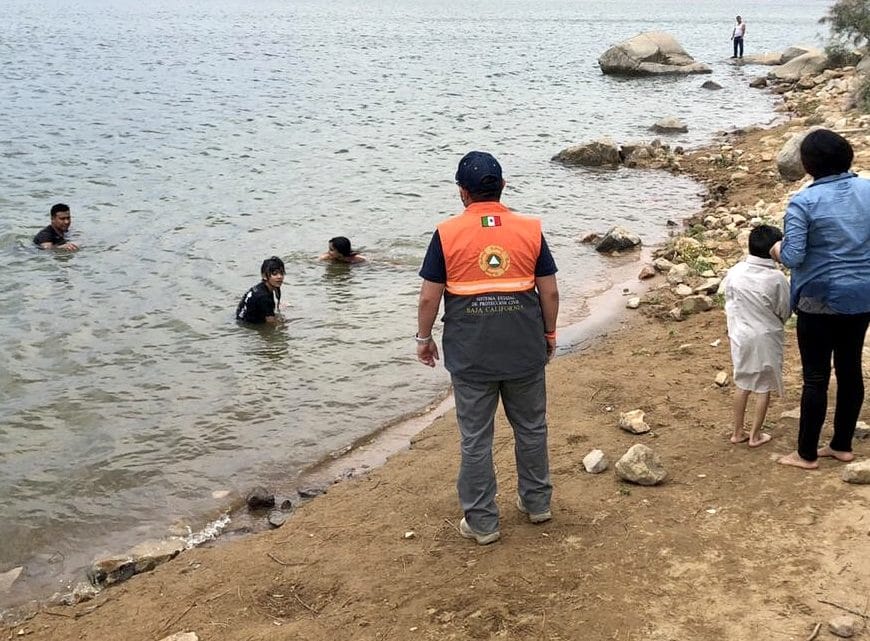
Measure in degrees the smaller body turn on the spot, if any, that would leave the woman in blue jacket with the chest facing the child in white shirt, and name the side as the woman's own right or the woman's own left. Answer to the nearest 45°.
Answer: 0° — they already face them

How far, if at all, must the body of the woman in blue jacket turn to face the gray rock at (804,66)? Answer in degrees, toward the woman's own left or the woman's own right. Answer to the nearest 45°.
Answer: approximately 45° to the woman's own right

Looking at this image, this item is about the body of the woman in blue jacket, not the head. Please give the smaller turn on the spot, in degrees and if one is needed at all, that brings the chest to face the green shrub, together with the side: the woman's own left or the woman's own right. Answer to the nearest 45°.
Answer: approximately 45° to the woman's own right

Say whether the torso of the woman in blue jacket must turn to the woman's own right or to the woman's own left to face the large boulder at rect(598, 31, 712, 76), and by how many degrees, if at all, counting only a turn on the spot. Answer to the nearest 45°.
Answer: approximately 45° to the woman's own right

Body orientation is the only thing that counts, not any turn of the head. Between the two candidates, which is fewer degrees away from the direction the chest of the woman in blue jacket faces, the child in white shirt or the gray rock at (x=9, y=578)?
the child in white shirt

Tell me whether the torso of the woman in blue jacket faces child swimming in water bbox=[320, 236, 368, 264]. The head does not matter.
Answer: yes

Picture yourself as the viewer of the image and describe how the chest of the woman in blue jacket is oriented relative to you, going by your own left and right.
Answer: facing away from the viewer and to the left of the viewer

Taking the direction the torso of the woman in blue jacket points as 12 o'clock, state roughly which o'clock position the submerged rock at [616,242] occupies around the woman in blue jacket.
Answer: The submerged rock is roughly at 1 o'clock from the woman in blue jacket.
